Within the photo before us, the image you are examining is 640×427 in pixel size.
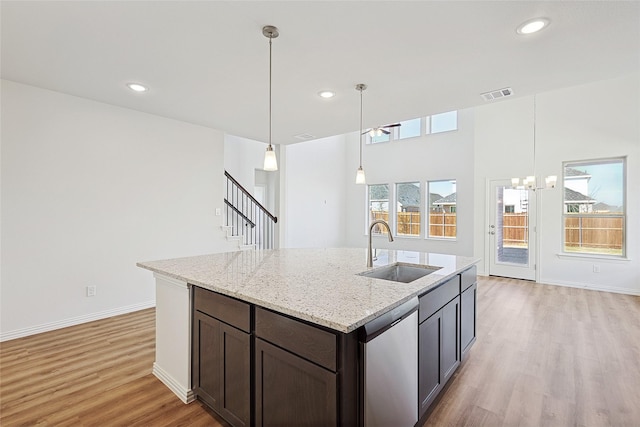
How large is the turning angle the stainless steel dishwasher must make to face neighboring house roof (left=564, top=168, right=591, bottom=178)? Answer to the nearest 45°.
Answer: approximately 90° to its left

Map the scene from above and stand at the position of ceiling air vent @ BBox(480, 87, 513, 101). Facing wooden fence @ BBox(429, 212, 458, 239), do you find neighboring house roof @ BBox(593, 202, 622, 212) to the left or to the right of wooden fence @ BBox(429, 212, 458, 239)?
right

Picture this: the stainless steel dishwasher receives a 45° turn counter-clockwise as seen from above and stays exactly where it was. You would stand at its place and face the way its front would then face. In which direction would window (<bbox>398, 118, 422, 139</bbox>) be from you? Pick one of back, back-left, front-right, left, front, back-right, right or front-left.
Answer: left

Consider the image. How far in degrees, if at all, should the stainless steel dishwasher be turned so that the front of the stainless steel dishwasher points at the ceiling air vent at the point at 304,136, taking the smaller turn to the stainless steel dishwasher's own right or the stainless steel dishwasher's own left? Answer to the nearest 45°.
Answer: approximately 180°

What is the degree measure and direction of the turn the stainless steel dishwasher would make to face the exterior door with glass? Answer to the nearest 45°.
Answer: approximately 90° to its left

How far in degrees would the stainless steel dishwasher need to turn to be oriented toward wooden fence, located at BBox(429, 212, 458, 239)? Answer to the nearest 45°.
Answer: approximately 135° to its left

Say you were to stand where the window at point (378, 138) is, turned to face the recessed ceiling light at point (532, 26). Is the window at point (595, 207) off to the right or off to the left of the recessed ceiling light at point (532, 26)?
left

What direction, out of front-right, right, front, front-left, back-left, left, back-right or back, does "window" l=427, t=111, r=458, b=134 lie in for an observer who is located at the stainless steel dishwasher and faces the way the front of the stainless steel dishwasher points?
back-left

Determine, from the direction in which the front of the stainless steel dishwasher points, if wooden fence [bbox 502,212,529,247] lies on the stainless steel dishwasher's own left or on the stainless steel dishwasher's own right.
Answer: on the stainless steel dishwasher's own left
